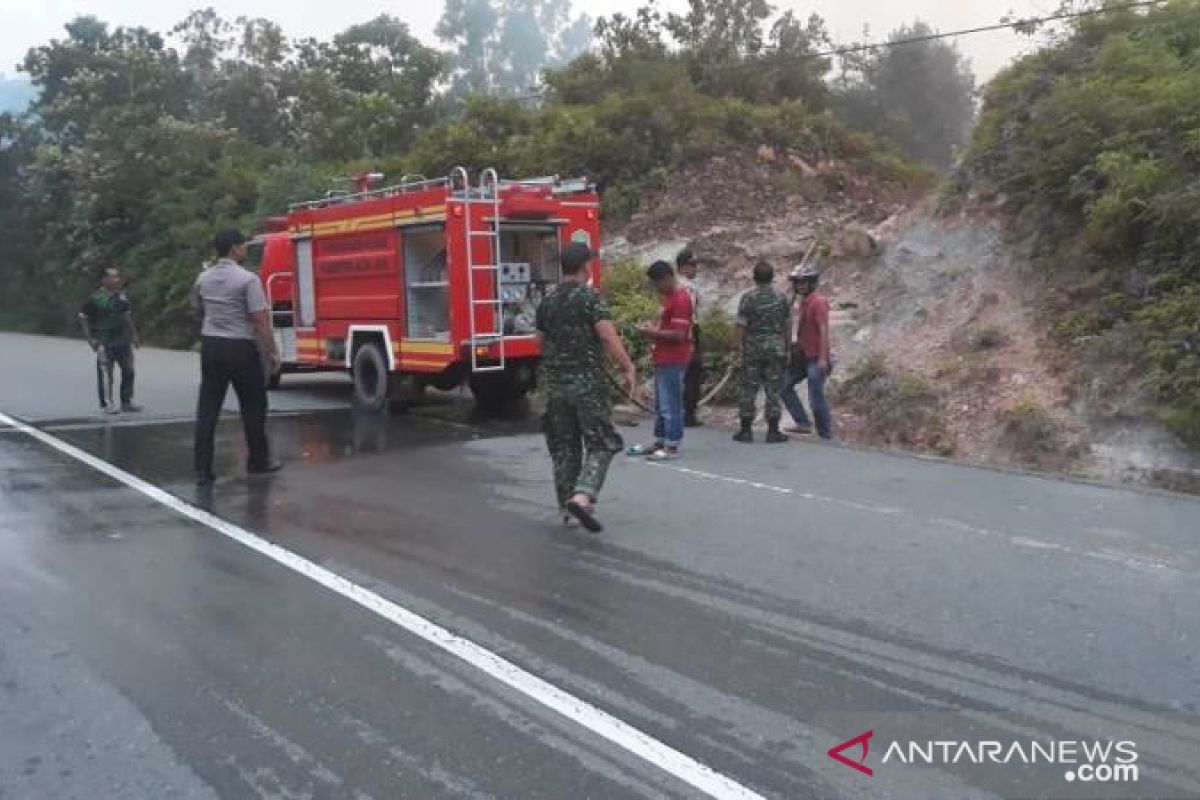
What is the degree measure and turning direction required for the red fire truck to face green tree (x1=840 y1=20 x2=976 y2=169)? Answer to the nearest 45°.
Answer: approximately 90° to its right

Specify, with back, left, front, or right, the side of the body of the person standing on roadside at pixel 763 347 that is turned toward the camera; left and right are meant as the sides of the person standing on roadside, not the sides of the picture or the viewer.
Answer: back

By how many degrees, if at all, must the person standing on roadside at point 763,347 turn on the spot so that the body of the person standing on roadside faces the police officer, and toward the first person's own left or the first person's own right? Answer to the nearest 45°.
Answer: approximately 135° to the first person's own left

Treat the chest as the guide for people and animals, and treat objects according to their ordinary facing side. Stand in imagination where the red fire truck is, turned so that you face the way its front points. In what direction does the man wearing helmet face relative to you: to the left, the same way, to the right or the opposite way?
to the left

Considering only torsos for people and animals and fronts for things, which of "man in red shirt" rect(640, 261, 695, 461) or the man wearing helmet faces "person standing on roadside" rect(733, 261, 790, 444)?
the man wearing helmet

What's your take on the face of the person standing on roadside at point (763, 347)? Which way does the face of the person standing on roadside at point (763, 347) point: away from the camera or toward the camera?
away from the camera

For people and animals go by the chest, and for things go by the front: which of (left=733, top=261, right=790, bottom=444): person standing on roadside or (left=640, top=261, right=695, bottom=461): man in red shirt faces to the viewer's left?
the man in red shirt

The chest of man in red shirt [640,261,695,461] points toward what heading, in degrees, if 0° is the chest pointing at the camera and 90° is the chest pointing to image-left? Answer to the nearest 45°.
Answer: approximately 90°

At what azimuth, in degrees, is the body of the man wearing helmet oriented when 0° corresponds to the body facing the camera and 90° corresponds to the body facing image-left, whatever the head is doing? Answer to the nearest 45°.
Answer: approximately 45°

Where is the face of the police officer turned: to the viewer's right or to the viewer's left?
to the viewer's right

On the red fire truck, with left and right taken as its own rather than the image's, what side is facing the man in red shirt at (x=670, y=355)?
back

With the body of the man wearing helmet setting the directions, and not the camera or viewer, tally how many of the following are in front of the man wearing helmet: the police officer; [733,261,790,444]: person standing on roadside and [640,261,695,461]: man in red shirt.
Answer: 3

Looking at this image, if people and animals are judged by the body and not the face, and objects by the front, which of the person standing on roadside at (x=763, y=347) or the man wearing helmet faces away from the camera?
the person standing on roadside
